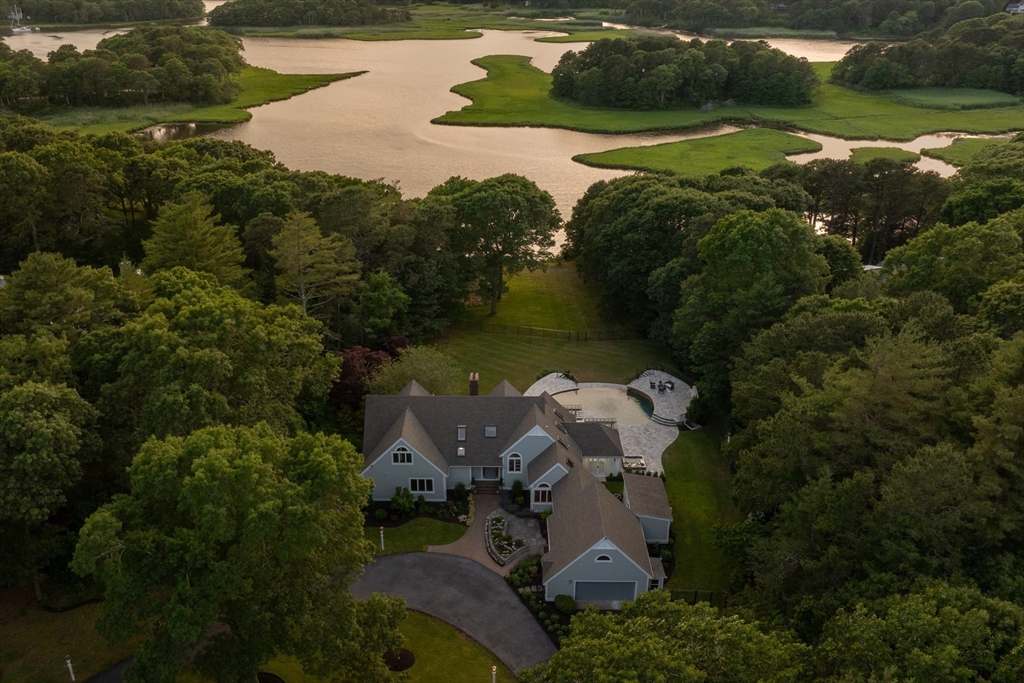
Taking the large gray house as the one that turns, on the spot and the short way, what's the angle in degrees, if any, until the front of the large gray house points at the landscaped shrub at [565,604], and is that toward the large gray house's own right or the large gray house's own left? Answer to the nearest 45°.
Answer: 0° — it already faces it

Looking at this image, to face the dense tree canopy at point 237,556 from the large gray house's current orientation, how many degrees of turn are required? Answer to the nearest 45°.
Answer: approximately 45° to its right

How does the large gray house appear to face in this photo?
toward the camera
